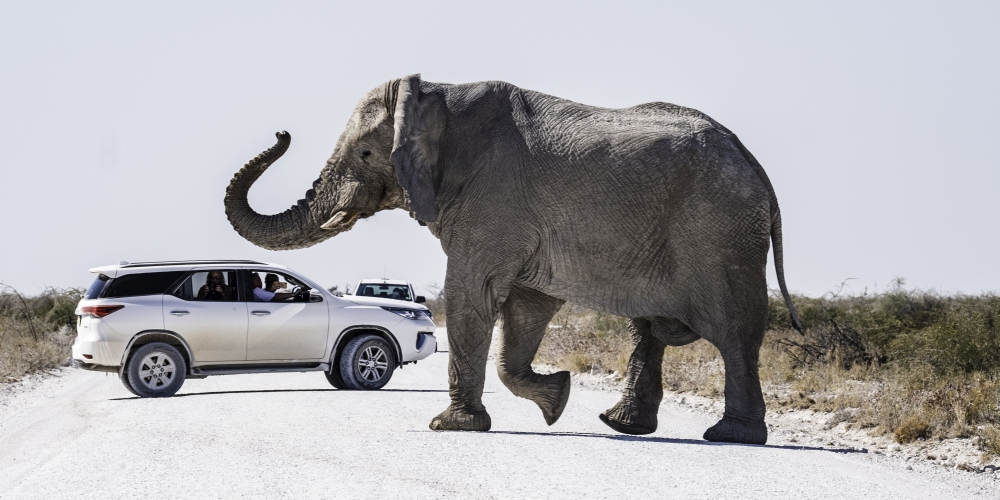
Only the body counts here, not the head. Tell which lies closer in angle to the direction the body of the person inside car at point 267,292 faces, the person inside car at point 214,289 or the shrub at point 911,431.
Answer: the shrub

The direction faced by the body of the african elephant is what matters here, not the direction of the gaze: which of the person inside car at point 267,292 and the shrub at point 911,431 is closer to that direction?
the person inside car

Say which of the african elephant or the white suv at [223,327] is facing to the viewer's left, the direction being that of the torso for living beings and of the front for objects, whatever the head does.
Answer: the african elephant

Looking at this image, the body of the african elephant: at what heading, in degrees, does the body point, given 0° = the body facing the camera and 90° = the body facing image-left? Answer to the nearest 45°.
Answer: approximately 90°

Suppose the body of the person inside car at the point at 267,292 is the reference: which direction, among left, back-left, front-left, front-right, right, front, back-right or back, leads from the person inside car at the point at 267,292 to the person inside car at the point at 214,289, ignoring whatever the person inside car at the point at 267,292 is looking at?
back

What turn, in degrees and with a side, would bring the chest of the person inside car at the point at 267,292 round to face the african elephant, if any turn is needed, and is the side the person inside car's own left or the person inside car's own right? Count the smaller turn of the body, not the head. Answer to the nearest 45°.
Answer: approximately 45° to the person inside car's own right

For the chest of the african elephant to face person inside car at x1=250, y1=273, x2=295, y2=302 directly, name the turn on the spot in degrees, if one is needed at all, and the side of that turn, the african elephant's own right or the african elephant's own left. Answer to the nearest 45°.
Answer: approximately 45° to the african elephant's own right

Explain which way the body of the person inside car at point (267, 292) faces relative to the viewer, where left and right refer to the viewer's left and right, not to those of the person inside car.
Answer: facing to the right of the viewer

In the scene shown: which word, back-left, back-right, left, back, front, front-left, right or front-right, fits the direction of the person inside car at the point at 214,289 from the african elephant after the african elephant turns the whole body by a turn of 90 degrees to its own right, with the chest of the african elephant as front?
front-left

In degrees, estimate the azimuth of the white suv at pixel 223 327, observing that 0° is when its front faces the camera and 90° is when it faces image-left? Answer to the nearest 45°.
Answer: approximately 270°

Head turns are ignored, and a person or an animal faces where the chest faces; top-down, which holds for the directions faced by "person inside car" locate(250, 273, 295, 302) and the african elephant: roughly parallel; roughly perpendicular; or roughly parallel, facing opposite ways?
roughly parallel, facing opposite ways

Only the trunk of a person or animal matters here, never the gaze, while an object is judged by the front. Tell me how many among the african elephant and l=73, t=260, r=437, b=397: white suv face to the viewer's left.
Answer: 1

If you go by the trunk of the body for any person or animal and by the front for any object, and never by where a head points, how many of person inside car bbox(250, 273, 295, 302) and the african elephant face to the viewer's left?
1

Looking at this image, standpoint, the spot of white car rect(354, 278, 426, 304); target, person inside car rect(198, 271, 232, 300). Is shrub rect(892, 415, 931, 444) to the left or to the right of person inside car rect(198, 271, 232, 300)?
left

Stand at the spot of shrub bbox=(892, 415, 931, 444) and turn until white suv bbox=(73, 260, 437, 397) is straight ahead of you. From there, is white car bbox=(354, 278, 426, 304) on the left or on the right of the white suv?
right

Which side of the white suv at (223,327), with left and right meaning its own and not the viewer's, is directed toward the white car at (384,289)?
left
